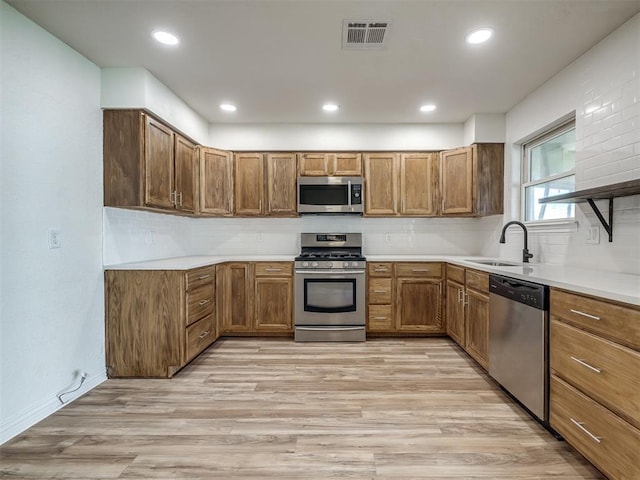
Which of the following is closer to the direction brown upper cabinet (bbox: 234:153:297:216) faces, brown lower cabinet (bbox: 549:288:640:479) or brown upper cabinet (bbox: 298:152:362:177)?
the brown lower cabinet

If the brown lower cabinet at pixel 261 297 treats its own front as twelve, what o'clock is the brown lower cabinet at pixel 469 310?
the brown lower cabinet at pixel 469 310 is roughly at 10 o'clock from the brown lower cabinet at pixel 261 297.

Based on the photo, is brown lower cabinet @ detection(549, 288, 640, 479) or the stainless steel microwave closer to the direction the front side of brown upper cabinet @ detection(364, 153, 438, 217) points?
the brown lower cabinet

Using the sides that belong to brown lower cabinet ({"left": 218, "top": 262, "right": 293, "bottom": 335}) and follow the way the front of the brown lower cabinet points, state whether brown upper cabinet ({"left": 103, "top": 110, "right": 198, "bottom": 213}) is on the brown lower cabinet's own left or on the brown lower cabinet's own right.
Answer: on the brown lower cabinet's own right

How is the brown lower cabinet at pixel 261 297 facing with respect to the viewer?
toward the camera

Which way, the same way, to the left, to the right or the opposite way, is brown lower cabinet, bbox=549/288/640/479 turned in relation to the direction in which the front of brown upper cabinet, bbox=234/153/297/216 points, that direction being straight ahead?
to the right

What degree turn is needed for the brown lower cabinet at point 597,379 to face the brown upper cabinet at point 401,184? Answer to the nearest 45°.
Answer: approximately 90° to its right

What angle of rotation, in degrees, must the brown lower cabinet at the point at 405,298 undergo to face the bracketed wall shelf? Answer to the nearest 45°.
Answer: approximately 45° to its left

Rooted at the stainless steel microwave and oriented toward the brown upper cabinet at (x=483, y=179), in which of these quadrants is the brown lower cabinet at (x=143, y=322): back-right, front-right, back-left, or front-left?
back-right

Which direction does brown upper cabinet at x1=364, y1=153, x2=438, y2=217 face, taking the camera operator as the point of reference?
facing the viewer

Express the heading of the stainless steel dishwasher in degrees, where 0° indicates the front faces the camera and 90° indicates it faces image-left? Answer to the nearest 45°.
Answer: approximately 45°

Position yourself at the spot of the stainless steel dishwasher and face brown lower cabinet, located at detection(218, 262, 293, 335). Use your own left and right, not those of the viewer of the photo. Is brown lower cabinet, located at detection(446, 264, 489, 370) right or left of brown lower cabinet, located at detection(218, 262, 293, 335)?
right

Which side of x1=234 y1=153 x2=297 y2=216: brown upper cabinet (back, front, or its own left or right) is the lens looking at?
front

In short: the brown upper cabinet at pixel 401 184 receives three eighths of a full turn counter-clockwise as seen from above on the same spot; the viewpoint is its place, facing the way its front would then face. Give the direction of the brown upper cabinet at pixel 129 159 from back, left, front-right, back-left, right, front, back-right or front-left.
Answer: back
